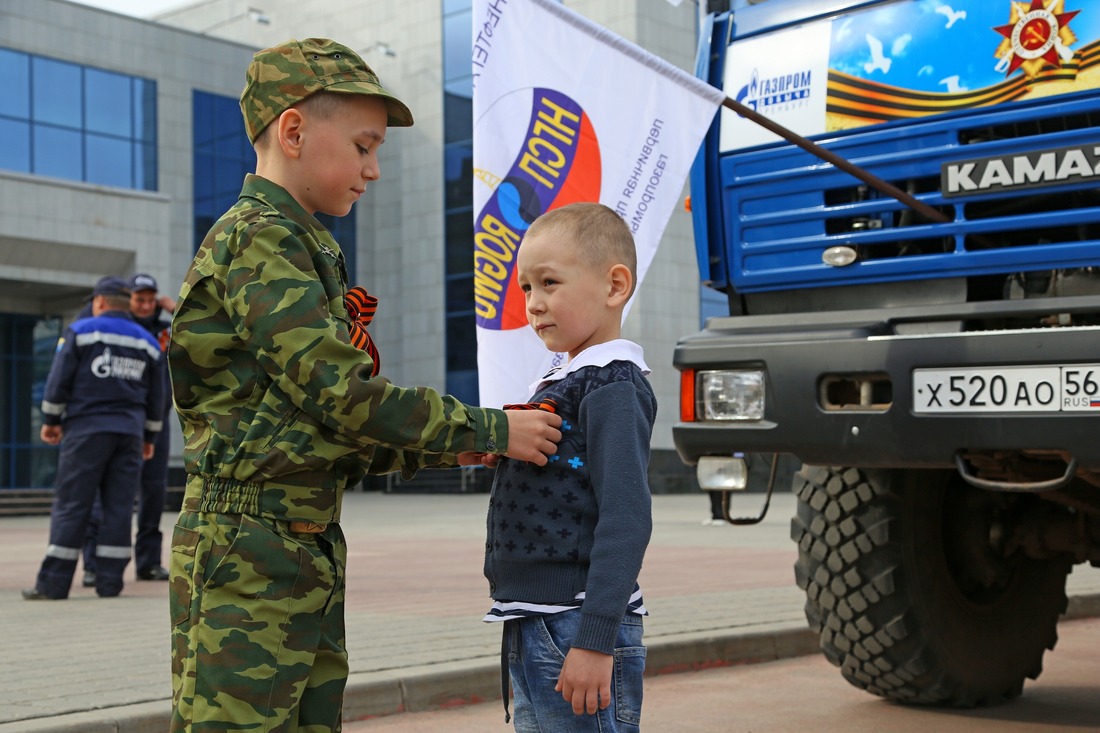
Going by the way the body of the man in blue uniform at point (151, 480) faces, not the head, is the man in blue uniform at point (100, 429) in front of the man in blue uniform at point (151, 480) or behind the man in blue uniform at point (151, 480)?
in front

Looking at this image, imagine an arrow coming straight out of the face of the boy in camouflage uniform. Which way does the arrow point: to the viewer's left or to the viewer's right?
to the viewer's right

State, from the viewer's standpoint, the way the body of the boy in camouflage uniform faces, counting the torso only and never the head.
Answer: to the viewer's right

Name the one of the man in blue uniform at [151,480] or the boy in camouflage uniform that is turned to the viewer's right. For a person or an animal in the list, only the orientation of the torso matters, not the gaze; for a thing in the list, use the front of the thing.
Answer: the boy in camouflage uniform

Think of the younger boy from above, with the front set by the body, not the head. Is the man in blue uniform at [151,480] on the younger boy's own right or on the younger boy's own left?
on the younger boy's own right

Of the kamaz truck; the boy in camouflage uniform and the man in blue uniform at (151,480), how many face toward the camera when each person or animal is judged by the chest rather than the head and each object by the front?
2

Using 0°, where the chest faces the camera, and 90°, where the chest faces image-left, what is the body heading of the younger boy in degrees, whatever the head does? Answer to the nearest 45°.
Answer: approximately 45°

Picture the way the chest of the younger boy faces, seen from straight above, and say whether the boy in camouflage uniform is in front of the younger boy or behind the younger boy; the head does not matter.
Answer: in front

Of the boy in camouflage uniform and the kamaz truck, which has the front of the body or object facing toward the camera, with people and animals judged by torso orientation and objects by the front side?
the kamaz truck

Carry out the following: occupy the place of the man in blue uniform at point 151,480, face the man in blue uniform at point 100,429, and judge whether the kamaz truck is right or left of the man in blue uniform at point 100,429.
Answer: left

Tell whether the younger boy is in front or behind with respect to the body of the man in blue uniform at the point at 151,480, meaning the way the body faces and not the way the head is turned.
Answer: in front

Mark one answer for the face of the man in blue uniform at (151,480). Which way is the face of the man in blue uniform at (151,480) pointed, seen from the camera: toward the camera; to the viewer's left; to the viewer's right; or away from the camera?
toward the camera

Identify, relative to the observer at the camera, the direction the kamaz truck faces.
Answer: facing the viewer
